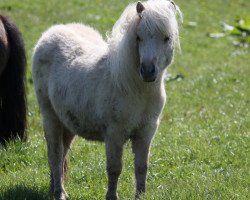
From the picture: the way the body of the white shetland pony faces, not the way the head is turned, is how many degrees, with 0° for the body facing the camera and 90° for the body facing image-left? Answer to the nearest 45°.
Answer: approximately 315°

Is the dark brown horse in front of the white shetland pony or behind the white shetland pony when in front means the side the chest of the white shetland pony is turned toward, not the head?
behind
